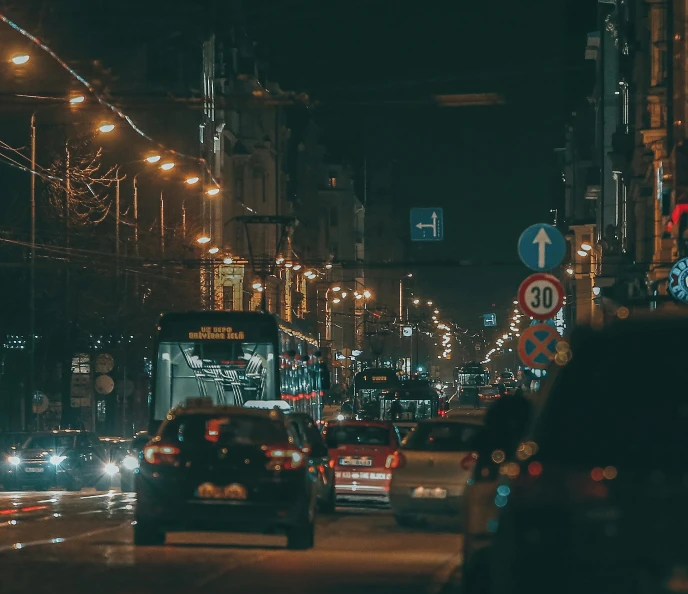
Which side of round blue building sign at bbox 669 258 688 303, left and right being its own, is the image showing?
front

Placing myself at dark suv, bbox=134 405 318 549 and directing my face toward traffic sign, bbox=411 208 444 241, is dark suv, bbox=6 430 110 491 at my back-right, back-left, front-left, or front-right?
front-left

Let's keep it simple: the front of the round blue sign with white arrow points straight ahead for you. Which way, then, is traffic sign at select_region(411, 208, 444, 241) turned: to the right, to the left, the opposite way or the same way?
the same way

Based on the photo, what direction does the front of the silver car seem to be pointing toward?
away from the camera

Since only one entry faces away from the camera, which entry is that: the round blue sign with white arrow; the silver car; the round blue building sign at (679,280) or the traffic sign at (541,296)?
the silver car

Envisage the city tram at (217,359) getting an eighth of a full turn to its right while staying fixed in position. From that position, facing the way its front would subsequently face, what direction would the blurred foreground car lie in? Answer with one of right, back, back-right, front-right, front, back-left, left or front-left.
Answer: front-left

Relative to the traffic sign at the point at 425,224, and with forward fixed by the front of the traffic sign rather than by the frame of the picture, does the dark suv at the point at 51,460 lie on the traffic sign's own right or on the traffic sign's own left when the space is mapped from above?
on the traffic sign's own right

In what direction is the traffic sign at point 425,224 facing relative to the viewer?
toward the camera

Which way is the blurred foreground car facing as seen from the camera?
away from the camera

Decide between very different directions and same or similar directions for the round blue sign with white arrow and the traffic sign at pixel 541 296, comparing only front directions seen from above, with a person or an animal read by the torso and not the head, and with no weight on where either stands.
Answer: same or similar directions

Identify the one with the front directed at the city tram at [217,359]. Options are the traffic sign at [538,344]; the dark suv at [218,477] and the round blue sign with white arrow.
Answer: the dark suv

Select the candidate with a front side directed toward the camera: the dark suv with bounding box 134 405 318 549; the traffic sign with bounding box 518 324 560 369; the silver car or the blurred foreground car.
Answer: the traffic sign

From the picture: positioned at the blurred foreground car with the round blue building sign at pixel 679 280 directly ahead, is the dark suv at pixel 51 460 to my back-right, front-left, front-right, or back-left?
front-left

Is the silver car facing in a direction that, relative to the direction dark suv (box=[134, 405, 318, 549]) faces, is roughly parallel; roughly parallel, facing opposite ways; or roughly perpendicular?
roughly parallel

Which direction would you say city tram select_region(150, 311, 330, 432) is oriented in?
toward the camera

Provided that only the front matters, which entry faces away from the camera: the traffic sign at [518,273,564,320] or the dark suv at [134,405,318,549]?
the dark suv

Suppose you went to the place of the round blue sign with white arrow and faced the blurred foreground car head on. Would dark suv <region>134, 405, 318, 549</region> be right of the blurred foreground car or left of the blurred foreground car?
right

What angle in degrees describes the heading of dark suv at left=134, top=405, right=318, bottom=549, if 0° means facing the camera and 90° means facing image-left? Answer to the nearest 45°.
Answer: approximately 180°

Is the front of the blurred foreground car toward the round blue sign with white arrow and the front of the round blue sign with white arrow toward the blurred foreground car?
yes
